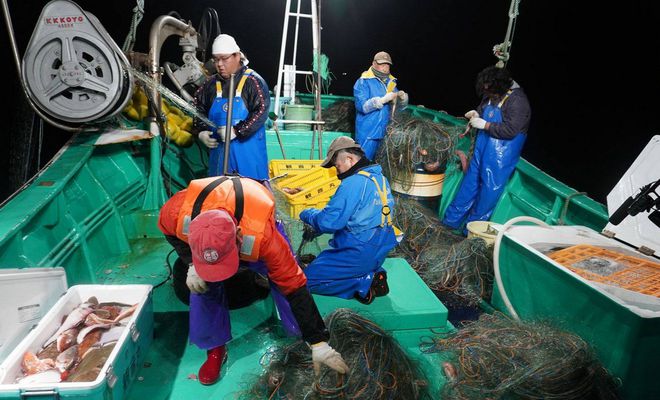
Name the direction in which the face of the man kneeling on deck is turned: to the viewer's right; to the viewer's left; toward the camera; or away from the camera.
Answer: to the viewer's left

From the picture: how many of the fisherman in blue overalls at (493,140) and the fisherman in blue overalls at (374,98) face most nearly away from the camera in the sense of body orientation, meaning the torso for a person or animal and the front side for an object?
0

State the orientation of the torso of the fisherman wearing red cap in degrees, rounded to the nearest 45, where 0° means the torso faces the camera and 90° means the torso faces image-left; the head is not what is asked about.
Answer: approximately 0°

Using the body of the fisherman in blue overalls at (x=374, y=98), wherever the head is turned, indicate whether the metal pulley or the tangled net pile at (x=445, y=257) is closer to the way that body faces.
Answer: the tangled net pile

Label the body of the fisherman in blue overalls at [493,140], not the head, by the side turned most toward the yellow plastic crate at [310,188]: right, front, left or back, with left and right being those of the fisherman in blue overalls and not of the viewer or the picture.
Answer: front

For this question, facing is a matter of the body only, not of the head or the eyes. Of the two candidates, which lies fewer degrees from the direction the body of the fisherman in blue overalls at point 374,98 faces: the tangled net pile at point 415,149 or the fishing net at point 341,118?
the tangled net pile

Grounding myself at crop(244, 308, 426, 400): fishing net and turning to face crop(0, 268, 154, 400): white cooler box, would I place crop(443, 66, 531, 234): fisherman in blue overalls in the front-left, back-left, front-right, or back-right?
back-right

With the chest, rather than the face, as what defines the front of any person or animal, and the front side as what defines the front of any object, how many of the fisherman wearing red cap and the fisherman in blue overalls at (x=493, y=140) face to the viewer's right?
0

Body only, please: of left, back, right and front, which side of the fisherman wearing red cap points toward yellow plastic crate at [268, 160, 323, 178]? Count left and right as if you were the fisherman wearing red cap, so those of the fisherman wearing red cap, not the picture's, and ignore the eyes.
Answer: back

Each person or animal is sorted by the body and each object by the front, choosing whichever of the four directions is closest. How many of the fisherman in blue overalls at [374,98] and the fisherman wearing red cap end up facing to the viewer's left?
0

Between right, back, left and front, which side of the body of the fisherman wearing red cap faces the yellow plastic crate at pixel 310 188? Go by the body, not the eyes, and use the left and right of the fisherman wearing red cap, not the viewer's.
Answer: back

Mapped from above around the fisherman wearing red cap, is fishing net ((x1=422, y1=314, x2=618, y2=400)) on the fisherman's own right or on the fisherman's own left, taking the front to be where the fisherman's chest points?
on the fisherman's own left

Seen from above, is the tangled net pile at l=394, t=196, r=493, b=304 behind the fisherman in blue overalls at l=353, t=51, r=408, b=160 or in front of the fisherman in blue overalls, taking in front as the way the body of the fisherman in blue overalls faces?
in front

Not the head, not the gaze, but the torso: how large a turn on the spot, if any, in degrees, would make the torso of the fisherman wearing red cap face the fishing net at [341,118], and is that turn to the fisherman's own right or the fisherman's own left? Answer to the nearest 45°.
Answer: approximately 180°
